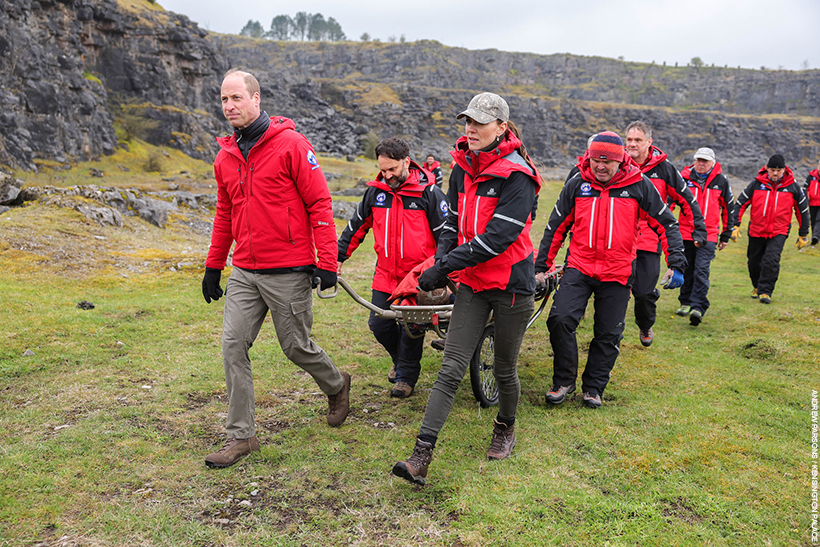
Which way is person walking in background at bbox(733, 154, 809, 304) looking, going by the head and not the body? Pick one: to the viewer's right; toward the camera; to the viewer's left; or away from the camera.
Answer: toward the camera

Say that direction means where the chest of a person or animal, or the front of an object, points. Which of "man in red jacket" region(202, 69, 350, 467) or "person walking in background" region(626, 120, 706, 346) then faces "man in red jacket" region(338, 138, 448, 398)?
the person walking in background

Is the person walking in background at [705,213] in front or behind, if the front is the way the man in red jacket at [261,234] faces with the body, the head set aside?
behind

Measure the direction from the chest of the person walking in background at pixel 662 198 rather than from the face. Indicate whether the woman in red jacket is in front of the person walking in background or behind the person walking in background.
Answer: in front

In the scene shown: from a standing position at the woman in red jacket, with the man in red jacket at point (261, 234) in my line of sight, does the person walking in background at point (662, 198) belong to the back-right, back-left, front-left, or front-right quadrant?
back-right

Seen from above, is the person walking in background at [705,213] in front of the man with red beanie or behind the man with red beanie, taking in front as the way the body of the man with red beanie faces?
behind

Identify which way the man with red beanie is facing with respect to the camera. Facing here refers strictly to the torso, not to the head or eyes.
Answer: toward the camera

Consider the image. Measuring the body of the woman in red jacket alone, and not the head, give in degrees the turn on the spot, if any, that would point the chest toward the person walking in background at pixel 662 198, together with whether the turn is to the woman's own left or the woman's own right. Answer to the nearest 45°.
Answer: approximately 180°

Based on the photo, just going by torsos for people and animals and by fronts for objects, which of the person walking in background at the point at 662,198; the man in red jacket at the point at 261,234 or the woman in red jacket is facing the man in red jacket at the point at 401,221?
the person walking in background

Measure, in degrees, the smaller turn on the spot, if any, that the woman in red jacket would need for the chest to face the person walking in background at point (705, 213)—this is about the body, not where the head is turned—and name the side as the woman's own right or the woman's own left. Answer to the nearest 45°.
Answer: approximately 180°

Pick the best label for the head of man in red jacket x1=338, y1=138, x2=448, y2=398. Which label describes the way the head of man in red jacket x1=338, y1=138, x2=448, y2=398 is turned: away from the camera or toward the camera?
toward the camera

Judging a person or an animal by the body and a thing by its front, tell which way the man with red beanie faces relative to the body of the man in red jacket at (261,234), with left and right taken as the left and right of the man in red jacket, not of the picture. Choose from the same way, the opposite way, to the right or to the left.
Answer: the same way

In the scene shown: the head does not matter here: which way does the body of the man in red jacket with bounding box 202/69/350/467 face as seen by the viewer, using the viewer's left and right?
facing the viewer and to the left of the viewer

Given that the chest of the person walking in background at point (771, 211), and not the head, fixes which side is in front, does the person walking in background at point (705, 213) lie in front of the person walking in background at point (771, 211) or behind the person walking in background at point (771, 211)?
in front

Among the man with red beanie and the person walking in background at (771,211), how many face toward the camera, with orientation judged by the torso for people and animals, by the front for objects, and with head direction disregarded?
2
